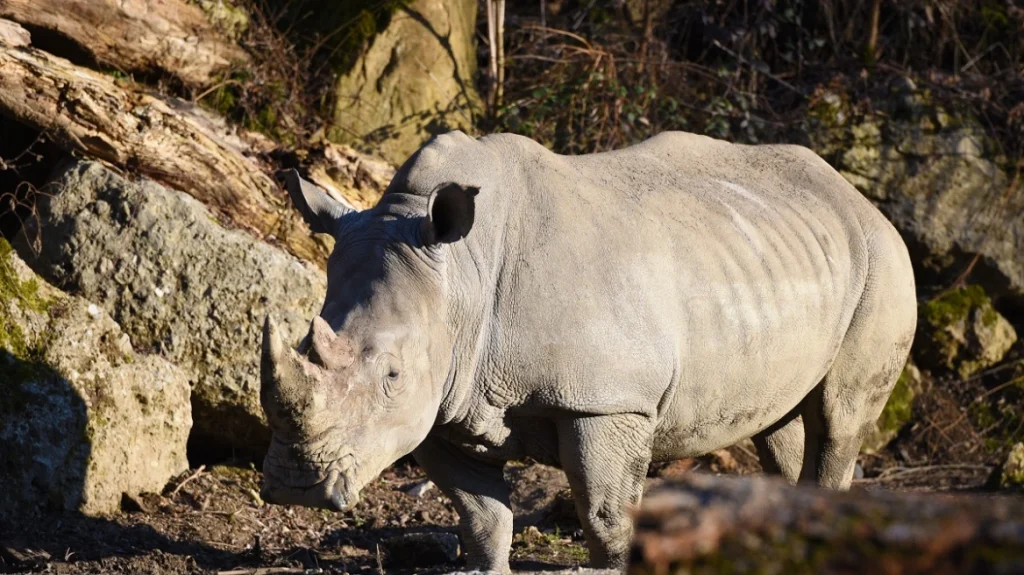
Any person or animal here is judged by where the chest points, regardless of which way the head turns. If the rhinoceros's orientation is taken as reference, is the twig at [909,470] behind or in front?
behind

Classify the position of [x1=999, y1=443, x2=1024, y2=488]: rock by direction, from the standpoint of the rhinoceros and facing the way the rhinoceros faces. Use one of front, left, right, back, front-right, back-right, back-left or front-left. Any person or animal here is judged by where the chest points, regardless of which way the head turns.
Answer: back

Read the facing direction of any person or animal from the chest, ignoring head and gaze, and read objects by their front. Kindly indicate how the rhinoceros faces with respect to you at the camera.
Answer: facing the viewer and to the left of the viewer

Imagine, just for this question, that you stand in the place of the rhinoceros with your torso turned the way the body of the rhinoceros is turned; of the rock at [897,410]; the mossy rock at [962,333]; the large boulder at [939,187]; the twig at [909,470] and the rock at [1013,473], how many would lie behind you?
5

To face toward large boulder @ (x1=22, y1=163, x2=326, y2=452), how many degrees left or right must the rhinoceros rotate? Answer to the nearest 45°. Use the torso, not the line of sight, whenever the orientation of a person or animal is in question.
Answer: approximately 90° to its right

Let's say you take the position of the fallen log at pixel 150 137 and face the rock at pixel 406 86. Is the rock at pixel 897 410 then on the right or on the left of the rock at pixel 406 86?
right

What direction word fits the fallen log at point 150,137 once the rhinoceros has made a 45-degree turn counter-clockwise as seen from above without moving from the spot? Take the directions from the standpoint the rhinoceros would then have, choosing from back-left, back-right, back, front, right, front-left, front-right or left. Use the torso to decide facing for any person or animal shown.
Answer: back-right

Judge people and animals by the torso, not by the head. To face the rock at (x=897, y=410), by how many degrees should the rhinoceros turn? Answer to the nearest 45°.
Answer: approximately 180°

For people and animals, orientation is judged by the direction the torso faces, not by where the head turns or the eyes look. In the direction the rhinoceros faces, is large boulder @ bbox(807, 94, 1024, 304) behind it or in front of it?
behind

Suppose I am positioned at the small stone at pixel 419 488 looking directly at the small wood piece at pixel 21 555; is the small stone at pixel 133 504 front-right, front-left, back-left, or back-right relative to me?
front-right

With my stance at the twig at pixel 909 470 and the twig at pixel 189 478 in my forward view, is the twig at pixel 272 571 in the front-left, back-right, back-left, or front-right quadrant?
front-left

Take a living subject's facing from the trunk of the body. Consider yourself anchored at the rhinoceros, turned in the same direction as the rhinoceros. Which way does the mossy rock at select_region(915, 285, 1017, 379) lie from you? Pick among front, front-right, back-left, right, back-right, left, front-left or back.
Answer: back

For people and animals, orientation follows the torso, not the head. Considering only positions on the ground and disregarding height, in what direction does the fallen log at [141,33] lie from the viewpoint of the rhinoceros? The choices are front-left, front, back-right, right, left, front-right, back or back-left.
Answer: right
